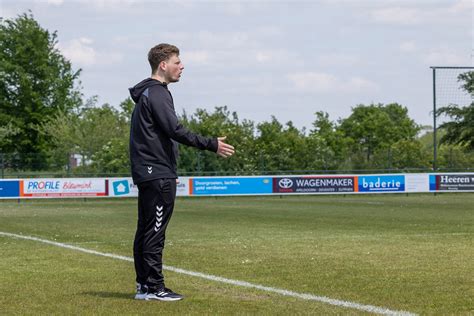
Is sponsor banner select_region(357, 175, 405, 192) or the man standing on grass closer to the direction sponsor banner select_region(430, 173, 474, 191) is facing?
the man standing on grass

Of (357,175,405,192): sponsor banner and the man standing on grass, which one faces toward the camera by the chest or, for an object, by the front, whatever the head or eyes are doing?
the sponsor banner

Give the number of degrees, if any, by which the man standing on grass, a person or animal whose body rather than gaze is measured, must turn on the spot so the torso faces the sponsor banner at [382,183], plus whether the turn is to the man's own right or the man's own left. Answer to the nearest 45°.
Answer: approximately 90° to the man's own left

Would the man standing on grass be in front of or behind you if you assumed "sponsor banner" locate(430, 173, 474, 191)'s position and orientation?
in front

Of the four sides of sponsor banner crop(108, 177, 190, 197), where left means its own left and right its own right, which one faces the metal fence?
back

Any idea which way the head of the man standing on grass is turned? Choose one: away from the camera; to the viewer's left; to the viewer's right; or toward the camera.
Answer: to the viewer's right

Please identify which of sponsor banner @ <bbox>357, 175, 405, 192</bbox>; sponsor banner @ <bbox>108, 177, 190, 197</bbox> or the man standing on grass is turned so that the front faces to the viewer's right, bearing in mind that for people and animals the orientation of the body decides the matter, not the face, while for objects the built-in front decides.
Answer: the man standing on grass

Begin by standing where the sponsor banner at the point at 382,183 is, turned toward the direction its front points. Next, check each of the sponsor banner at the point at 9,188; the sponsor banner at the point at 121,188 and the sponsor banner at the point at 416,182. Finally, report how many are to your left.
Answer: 1

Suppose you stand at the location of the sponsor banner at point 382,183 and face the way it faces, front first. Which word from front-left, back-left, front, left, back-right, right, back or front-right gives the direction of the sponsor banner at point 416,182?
left

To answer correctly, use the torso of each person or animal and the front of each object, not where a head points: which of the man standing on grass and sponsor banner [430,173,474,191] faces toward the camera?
the sponsor banner

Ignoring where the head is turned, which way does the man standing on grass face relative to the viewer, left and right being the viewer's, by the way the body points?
facing to the right of the viewer

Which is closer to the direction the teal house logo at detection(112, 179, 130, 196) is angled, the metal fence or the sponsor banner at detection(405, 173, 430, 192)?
the sponsor banner

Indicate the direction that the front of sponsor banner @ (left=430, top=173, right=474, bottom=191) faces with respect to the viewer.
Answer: facing the viewer

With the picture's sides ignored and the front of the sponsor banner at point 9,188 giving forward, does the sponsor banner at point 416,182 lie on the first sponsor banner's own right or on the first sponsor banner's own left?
on the first sponsor banner's own left

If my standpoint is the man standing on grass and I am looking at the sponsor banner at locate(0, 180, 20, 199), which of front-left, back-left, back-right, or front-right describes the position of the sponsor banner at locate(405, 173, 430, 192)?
front-right

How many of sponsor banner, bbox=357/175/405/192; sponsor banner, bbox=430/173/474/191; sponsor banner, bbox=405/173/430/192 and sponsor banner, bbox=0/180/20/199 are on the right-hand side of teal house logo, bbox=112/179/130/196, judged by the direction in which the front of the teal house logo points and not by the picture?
1

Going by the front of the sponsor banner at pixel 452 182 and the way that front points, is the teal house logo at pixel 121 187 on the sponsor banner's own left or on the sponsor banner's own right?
on the sponsor banner's own right

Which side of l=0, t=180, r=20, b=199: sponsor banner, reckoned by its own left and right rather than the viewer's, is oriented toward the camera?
front
